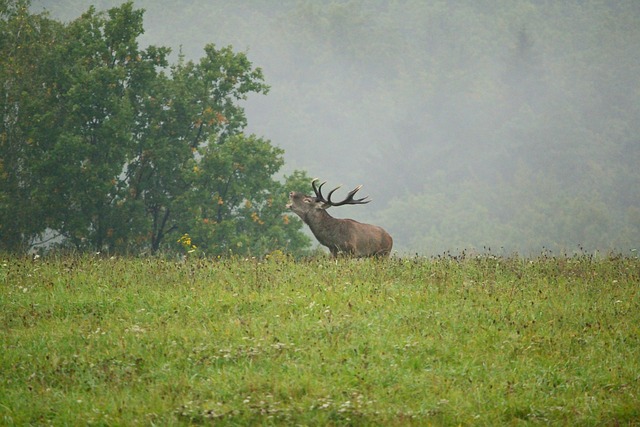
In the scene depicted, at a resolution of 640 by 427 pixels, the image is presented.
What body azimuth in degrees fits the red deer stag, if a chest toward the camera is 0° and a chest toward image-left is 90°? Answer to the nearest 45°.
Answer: approximately 90°

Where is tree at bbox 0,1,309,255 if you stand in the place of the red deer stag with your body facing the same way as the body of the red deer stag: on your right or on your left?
on your right
